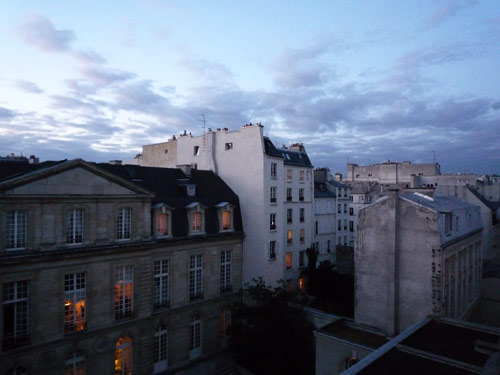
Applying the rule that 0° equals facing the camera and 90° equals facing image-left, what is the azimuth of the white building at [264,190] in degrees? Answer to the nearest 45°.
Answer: approximately 315°

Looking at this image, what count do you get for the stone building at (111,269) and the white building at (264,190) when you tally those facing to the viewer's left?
0

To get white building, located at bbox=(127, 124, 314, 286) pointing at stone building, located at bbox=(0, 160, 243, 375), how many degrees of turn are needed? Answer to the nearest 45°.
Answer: approximately 90° to its right

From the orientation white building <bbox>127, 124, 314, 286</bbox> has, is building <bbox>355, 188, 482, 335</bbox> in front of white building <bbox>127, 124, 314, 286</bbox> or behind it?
in front
